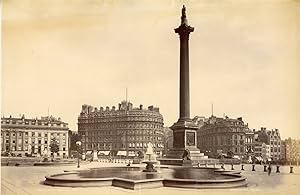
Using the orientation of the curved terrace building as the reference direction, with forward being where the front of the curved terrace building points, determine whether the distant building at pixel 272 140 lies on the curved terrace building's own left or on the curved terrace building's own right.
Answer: on the curved terrace building's own left

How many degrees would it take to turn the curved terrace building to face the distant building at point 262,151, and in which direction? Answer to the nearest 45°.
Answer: approximately 90° to its left

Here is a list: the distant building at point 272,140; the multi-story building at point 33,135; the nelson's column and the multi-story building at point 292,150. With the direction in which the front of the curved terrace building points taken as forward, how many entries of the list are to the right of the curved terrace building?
1

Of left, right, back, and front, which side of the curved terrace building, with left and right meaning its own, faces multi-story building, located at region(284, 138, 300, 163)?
left

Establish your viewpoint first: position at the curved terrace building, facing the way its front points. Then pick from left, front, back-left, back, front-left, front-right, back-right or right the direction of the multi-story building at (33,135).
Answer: right

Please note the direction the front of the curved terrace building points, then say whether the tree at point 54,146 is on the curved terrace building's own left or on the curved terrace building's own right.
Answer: on the curved terrace building's own right

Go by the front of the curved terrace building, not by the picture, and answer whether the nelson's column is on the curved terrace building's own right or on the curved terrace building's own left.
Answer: on the curved terrace building's own left

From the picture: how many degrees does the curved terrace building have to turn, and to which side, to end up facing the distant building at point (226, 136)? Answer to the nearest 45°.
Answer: approximately 90° to its left

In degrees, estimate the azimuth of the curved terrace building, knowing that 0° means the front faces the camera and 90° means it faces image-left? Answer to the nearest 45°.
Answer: approximately 0°
